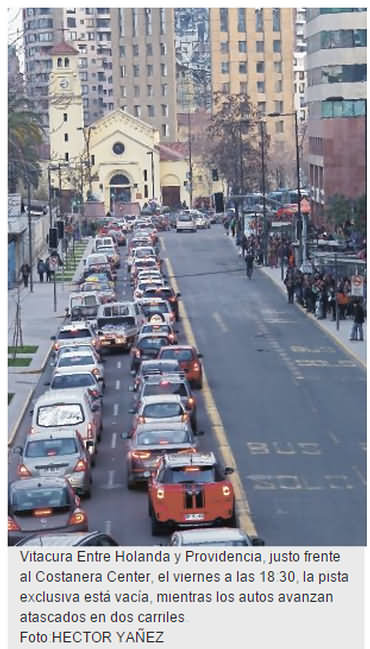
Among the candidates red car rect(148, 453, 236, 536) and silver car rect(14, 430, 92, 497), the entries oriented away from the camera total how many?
2

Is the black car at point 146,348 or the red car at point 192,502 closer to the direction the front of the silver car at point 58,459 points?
the black car

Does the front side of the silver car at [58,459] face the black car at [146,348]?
yes

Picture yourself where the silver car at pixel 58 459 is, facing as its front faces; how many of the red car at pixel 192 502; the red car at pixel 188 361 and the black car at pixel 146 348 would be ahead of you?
2

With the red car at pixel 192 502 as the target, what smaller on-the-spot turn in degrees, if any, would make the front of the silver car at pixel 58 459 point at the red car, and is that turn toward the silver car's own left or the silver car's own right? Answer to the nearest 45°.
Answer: approximately 135° to the silver car's own right

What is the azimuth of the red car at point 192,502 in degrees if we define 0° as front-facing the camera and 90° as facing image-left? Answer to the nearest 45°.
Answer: approximately 180°

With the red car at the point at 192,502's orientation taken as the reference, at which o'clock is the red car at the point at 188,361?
the red car at the point at 188,361 is roughly at 12 o'clock from the red car at the point at 192,502.

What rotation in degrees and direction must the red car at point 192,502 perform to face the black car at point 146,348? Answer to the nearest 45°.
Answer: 0° — it already faces it

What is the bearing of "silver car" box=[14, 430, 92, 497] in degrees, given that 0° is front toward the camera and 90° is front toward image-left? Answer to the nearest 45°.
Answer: approximately 180°
